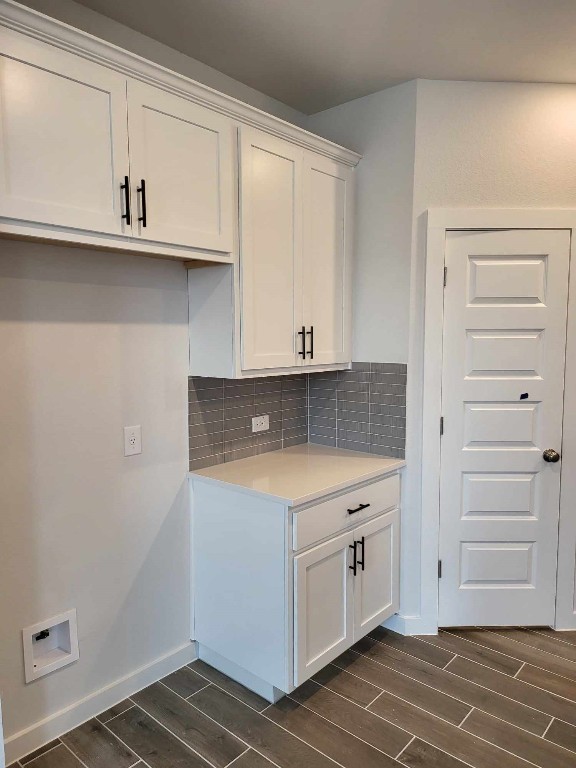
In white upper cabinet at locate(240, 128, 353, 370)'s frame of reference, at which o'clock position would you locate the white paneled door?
The white paneled door is roughly at 10 o'clock from the white upper cabinet.

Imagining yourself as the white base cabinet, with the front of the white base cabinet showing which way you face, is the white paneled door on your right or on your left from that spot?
on your left

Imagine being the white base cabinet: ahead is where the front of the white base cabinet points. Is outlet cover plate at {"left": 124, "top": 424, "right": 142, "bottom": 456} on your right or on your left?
on your right

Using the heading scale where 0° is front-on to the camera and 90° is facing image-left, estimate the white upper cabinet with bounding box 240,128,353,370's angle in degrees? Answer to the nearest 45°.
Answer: approximately 315°

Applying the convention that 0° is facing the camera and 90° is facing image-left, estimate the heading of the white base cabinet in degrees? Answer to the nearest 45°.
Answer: approximately 315°
